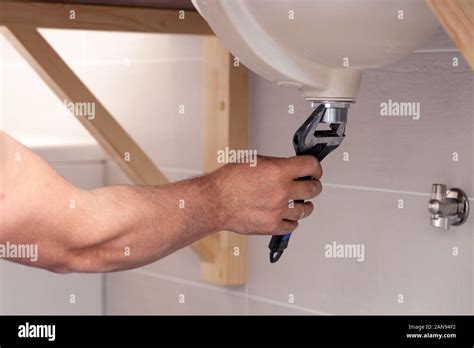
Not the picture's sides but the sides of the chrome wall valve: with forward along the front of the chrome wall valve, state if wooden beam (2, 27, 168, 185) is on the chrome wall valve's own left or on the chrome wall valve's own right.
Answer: on the chrome wall valve's own right

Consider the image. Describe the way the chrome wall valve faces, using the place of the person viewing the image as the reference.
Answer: facing the viewer and to the left of the viewer

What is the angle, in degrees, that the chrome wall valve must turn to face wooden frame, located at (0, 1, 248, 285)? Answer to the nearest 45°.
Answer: approximately 45° to its right

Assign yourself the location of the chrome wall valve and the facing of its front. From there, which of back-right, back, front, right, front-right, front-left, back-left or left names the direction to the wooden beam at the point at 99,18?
front-right
